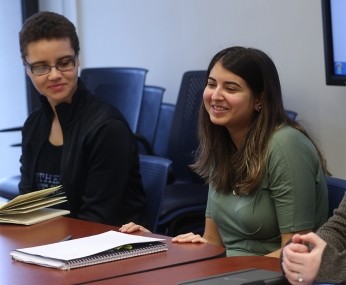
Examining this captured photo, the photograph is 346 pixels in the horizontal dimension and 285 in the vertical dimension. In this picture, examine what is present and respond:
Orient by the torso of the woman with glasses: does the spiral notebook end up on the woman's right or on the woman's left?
on the woman's left

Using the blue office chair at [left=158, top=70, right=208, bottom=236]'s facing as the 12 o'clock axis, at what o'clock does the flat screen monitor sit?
The flat screen monitor is roughly at 9 o'clock from the blue office chair.

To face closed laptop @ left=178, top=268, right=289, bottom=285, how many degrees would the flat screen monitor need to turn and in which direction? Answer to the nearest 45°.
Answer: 0° — it already faces it

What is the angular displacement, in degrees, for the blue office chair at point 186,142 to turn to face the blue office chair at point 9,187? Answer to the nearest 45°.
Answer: approximately 45° to its right

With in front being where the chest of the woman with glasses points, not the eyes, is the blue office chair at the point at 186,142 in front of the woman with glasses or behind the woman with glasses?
behind

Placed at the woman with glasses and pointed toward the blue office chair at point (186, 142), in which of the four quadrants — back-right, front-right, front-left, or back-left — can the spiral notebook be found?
back-right

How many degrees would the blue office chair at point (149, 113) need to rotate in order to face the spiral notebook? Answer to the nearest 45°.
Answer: approximately 45° to its left
